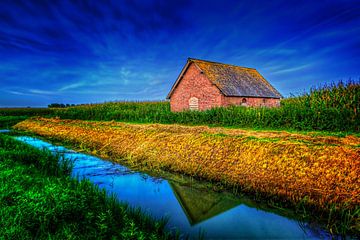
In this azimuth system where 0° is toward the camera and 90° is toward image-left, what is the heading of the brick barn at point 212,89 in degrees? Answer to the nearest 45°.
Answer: approximately 45°
